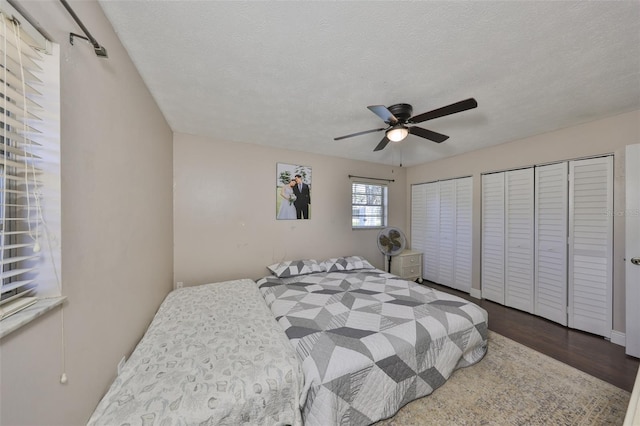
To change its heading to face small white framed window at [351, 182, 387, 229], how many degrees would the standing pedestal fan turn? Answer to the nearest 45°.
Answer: approximately 135° to its right

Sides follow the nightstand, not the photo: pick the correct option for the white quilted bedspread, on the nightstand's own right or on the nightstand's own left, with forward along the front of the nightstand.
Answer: on the nightstand's own right

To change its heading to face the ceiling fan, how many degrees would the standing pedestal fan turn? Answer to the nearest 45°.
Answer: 0° — it already faces it

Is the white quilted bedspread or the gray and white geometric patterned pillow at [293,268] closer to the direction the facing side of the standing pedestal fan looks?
the white quilted bedspread

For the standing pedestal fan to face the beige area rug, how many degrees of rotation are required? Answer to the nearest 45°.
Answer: approximately 45° to its left

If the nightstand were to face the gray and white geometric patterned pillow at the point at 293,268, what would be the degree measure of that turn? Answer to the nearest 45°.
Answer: approximately 90° to its right

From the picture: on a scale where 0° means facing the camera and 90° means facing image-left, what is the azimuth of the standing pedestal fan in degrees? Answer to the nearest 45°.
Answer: approximately 0°

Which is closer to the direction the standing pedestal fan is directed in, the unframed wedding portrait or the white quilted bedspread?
the white quilted bedspread

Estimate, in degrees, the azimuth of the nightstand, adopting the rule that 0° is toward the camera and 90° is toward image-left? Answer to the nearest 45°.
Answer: approximately 315°

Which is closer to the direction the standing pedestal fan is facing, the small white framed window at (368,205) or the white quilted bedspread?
the white quilted bedspread

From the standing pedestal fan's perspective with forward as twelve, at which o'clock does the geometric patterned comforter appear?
The geometric patterned comforter is roughly at 12 o'clock from the standing pedestal fan.

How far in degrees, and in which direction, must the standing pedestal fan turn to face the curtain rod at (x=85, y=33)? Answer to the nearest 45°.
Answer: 0° — it already faces it
